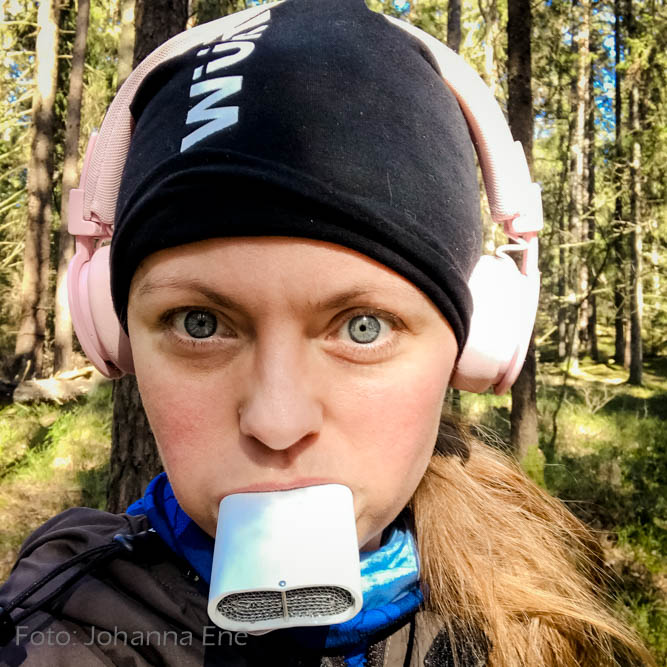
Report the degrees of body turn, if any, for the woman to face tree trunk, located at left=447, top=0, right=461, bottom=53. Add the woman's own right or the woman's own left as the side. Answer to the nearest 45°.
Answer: approximately 180°

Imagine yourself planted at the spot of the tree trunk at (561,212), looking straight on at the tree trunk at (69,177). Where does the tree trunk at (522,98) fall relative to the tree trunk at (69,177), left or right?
left

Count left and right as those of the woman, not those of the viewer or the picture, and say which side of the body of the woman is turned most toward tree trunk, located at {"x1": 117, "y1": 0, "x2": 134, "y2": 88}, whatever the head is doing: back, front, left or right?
back

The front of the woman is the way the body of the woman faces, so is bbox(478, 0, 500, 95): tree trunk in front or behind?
behind

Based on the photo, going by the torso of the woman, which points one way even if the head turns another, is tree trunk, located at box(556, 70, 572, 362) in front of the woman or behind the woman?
behind

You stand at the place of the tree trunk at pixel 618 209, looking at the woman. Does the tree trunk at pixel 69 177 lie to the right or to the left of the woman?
right

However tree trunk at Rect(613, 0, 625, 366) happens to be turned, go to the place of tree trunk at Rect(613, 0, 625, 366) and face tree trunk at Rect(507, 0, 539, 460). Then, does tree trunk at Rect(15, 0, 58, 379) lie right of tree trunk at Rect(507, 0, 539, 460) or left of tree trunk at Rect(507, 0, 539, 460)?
right

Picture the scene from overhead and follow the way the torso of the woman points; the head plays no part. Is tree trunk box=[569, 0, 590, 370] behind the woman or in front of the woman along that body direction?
behind

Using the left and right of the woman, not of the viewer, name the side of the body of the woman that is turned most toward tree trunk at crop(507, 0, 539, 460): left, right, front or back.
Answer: back

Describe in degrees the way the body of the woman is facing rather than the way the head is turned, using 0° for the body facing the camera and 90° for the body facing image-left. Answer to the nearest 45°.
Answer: approximately 0°

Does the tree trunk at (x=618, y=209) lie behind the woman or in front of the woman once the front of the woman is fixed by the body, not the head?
behind
